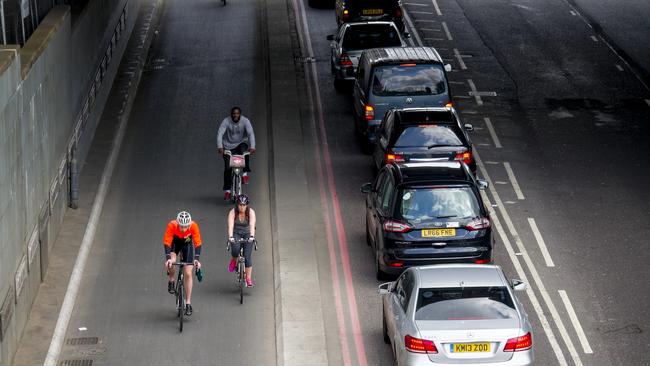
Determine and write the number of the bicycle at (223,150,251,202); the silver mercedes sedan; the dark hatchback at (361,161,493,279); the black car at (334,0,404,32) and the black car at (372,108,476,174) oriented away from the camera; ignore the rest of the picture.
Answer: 4

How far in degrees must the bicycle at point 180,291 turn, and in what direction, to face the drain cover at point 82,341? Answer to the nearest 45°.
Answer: approximately 90° to its right

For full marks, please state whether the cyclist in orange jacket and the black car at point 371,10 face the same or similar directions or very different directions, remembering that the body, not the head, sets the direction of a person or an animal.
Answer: very different directions

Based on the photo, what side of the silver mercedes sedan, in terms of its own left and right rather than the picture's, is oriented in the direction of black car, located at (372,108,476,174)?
front

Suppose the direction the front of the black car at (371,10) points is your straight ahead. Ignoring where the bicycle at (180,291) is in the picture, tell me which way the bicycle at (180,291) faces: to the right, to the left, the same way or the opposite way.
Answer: the opposite way

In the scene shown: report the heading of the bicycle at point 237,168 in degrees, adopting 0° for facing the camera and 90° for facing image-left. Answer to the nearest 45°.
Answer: approximately 0°

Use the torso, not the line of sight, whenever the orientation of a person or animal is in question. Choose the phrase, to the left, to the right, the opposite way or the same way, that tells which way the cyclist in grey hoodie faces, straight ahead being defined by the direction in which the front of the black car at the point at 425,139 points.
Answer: the opposite way

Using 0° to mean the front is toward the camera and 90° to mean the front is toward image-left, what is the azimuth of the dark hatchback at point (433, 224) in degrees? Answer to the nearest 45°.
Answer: approximately 180°

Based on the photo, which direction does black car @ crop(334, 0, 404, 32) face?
away from the camera

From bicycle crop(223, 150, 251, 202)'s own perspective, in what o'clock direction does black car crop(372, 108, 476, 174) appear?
The black car is roughly at 9 o'clock from the bicycle.
